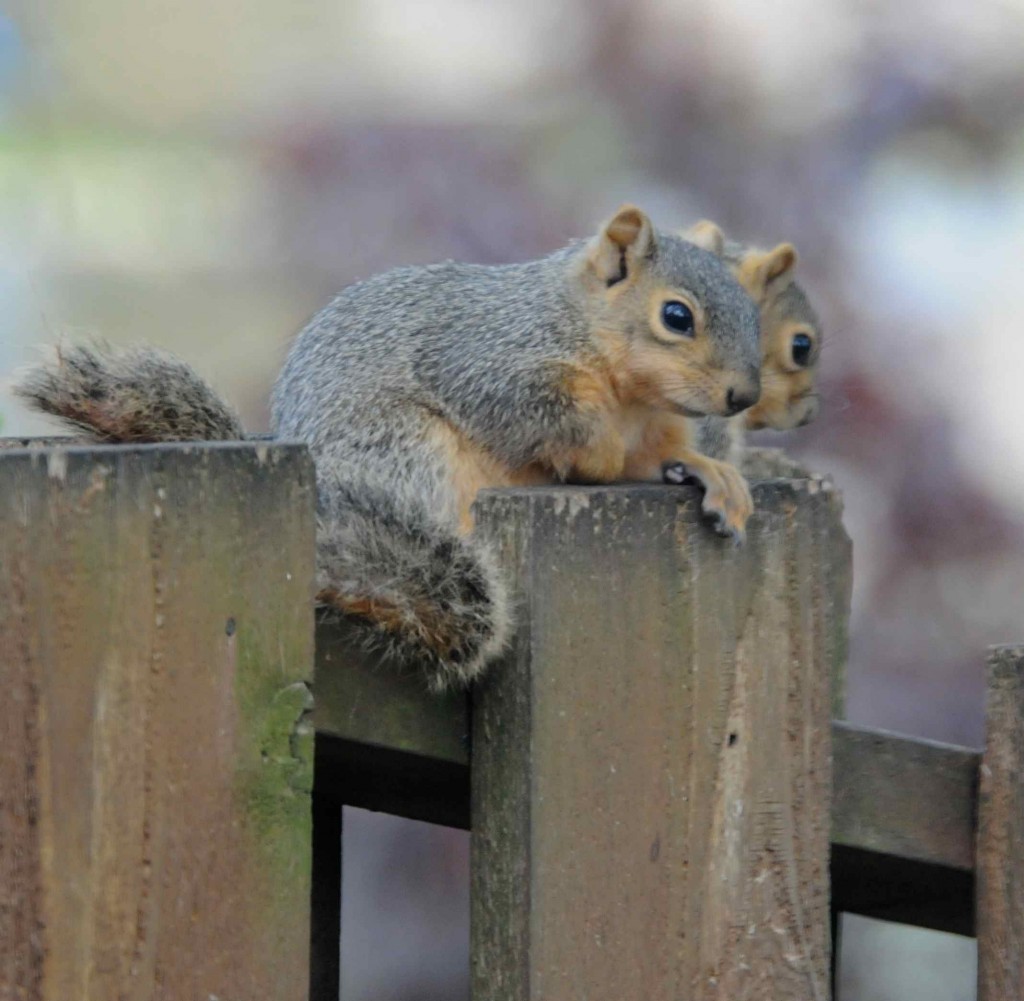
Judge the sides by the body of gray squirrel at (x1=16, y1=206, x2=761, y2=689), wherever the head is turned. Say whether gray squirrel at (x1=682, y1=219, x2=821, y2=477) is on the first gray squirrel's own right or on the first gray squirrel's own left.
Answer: on the first gray squirrel's own left

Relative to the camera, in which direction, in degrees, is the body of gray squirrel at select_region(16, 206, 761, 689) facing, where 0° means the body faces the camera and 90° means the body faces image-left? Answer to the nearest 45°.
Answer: approximately 270°
